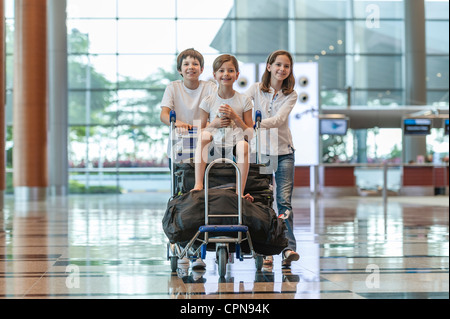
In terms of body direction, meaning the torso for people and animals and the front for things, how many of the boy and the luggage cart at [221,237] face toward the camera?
2

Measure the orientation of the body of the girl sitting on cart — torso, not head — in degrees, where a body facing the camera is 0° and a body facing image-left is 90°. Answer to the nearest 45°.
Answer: approximately 0°

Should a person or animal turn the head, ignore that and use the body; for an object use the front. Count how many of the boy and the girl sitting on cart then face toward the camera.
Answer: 2
